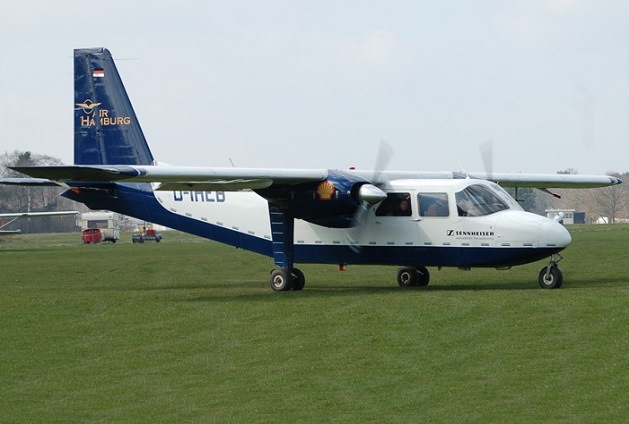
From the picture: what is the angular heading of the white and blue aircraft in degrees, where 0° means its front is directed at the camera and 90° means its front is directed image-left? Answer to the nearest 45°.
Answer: approximately 315°
